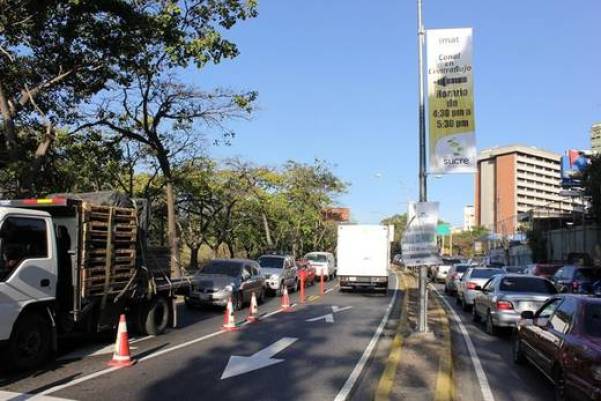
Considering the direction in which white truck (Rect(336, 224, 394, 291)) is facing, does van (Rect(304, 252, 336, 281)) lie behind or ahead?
ahead

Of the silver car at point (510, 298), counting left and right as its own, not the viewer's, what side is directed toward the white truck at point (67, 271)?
left

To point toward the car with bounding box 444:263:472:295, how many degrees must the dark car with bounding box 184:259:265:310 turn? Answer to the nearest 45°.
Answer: approximately 180°

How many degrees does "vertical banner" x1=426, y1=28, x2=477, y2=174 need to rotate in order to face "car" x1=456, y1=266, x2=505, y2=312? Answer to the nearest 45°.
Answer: approximately 180°

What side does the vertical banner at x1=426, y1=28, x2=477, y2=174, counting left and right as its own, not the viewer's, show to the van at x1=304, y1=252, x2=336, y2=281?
back

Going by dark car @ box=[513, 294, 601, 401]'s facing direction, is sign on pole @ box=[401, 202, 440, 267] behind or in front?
in front

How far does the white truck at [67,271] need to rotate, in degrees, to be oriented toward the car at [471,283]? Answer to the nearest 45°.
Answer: approximately 180°
